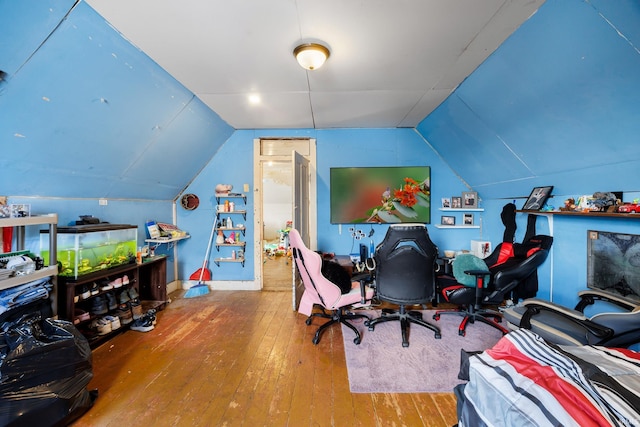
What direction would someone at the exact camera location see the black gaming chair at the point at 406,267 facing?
facing away from the viewer

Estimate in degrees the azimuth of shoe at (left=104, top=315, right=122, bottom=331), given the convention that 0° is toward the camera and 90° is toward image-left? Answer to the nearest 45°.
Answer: approximately 315°

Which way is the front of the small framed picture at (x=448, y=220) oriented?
toward the camera

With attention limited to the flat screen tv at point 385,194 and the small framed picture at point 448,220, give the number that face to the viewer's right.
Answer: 0

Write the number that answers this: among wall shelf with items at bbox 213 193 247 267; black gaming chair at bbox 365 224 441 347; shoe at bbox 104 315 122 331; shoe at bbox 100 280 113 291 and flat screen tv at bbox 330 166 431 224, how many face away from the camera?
1

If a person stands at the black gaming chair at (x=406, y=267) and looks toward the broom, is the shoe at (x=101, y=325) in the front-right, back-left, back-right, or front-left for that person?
front-left

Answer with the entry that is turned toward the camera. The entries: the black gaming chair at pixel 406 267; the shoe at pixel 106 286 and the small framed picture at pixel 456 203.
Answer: the small framed picture

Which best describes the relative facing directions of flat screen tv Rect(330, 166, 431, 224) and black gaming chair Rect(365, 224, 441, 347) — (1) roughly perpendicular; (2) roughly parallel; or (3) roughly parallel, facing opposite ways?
roughly parallel, facing opposite ways

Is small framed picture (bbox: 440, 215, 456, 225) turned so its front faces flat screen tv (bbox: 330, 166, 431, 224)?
no

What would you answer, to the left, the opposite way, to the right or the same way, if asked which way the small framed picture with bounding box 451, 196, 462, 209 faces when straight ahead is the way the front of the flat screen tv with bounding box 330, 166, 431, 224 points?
the same way

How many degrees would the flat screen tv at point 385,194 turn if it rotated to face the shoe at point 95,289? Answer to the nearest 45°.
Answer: approximately 45° to its right

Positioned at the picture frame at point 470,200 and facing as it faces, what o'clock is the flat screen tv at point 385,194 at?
The flat screen tv is roughly at 2 o'clock from the picture frame.

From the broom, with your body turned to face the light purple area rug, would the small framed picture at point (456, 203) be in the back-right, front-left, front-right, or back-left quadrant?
front-left

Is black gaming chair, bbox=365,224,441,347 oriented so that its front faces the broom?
no

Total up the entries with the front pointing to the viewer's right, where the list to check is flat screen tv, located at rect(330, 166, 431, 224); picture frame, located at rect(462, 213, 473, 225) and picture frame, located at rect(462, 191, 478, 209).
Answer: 0

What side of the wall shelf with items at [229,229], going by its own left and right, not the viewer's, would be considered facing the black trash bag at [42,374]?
front

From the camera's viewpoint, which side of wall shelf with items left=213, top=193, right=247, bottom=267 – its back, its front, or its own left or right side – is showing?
front

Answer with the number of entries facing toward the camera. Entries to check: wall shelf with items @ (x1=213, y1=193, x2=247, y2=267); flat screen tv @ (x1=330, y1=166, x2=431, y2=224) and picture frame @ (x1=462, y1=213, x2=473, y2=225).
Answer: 3
